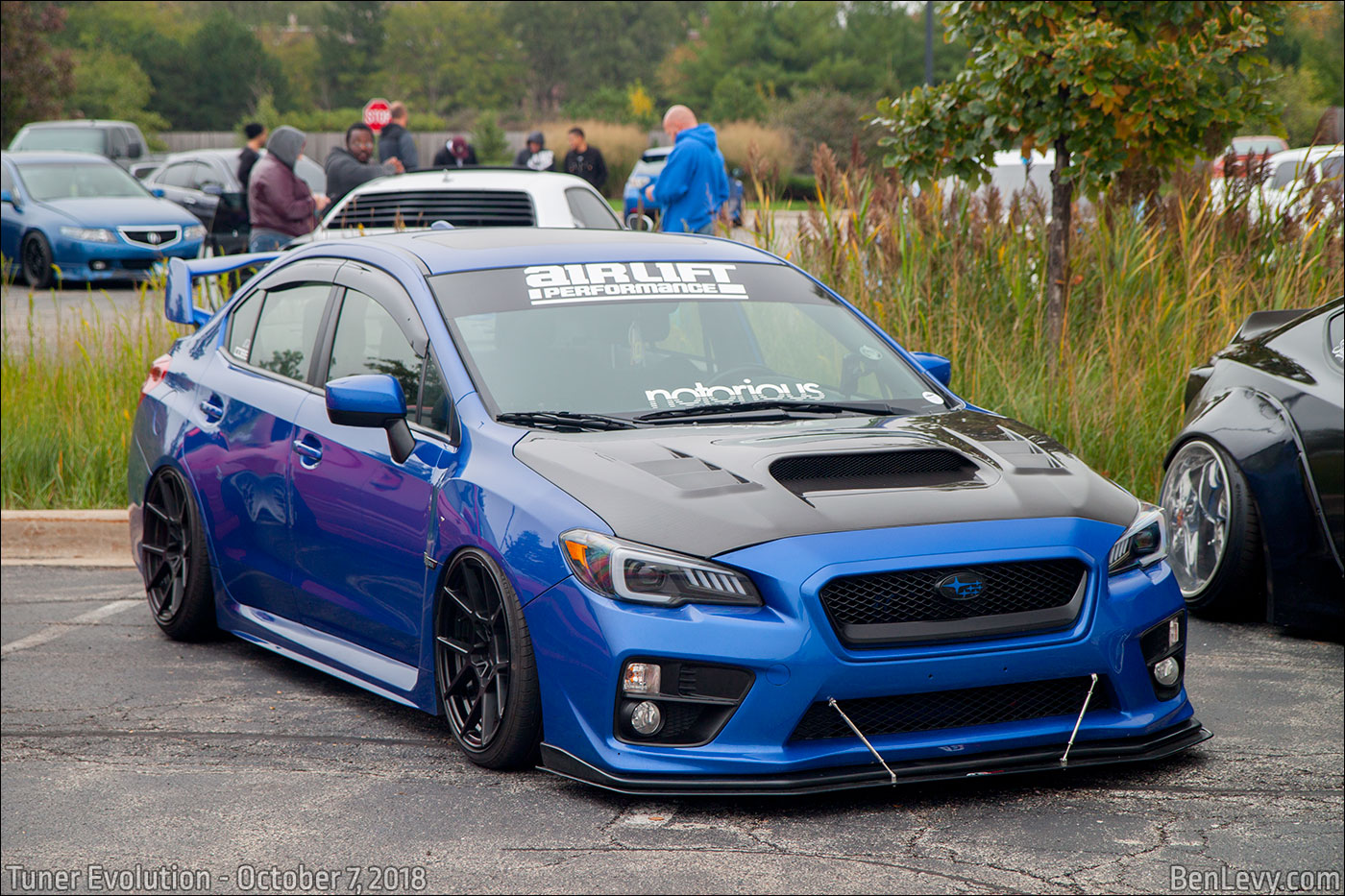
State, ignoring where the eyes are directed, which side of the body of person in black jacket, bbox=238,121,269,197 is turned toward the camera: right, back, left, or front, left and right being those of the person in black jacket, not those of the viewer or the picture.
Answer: right

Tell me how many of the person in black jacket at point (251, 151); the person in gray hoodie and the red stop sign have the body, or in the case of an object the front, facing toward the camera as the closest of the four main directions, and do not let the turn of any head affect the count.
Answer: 1

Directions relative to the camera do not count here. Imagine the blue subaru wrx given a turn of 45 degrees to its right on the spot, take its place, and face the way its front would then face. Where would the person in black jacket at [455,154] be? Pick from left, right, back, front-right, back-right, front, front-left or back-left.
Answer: back

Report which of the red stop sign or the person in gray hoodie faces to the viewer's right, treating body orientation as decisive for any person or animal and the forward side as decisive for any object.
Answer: the person in gray hoodie

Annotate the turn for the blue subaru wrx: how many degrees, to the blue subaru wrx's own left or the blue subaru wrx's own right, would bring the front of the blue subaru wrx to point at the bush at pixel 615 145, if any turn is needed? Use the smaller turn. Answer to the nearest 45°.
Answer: approximately 135° to the blue subaru wrx's own left

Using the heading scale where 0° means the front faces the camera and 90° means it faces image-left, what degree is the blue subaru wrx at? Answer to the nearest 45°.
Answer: approximately 315°

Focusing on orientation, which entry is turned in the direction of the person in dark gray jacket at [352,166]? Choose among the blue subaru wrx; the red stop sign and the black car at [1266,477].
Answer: the red stop sign

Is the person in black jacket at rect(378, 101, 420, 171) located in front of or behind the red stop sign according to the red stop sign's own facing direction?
in front

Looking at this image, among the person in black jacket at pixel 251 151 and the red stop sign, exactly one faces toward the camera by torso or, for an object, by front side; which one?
the red stop sign

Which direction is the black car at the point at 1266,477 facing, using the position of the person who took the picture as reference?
facing the viewer and to the right of the viewer

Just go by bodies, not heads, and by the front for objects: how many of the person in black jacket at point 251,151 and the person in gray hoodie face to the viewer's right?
2

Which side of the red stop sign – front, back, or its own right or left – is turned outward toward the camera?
front

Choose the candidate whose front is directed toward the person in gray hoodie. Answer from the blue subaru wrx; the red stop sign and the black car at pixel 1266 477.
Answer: the red stop sign

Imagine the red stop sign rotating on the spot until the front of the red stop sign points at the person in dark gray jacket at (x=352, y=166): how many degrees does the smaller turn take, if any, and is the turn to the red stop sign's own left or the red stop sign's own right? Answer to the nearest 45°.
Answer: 0° — it already faces them

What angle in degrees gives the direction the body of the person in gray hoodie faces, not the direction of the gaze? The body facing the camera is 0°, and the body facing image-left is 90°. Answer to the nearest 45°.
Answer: approximately 270°
